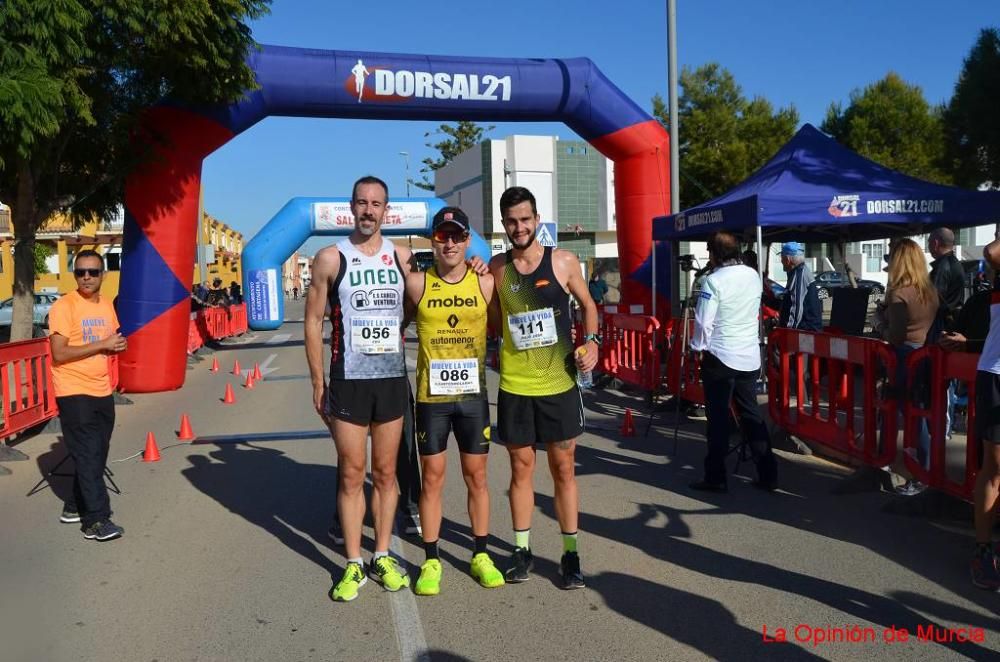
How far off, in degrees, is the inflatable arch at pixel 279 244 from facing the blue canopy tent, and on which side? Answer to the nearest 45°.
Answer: approximately 45° to its left

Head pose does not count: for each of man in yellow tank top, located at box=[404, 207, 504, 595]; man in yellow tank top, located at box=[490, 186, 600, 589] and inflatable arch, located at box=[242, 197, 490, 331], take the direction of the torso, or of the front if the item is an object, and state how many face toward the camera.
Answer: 3

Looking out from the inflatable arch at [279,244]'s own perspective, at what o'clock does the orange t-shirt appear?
The orange t-shirt is roughly at 12 o'clock from the inflatable arch.

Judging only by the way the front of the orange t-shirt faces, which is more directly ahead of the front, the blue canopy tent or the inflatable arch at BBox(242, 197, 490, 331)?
the blue canopy tent

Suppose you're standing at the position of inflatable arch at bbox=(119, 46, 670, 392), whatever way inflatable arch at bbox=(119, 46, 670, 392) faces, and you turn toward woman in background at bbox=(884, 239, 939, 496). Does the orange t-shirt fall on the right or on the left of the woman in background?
right

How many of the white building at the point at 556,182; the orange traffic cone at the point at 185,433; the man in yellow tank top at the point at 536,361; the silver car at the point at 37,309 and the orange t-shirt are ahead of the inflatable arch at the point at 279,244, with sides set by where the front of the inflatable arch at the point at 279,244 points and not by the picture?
3

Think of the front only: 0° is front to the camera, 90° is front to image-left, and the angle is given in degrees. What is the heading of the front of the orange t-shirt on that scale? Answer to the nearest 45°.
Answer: approximately 315°

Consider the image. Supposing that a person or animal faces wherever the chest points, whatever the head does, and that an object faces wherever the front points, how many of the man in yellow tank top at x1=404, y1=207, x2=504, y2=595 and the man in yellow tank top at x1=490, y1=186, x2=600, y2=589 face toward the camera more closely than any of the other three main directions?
2

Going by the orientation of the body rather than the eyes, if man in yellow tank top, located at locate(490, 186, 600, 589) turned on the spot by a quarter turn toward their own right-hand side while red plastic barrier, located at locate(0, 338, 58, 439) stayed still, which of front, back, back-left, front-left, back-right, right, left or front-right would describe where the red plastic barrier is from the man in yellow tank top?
front-right
